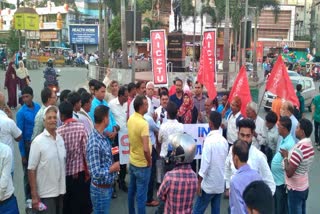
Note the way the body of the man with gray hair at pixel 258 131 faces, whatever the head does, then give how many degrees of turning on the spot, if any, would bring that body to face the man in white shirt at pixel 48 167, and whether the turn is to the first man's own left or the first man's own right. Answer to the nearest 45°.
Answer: approximately 45° to the first man's own left

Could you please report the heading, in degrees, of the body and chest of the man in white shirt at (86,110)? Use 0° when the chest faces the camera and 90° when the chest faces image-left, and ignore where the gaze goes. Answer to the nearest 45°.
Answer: approximately 270°

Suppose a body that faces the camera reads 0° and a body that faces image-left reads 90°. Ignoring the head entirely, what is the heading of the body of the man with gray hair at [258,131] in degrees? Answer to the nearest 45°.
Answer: approximately 90°

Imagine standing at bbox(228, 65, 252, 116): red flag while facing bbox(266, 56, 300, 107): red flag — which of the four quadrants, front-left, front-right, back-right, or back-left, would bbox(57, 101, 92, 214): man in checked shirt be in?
back-right

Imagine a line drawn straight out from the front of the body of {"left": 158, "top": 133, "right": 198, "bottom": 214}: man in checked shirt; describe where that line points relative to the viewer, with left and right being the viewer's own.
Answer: facing away from the viewer and to the left of the viewer

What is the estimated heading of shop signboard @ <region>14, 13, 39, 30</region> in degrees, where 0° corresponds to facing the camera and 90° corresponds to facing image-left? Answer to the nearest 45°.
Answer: approximately 0°

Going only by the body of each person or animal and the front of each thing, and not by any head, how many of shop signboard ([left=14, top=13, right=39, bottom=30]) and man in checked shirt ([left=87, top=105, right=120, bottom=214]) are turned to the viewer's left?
0
